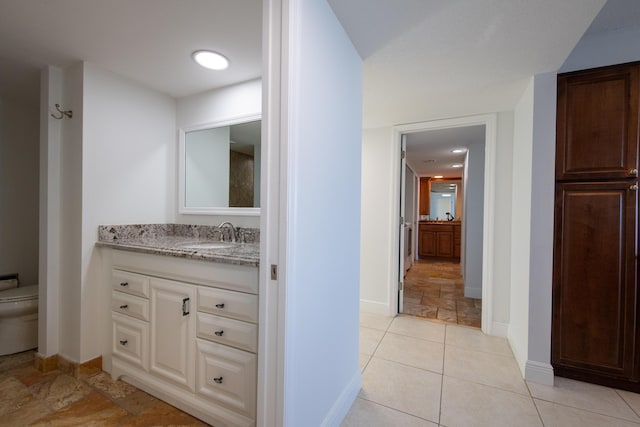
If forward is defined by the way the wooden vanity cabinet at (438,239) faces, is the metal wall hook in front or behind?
in front

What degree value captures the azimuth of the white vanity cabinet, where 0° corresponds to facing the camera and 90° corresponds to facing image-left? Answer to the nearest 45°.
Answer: approximately 45°

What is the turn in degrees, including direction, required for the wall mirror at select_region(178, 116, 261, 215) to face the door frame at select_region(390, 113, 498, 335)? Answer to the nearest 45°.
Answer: approximately 135° to its left

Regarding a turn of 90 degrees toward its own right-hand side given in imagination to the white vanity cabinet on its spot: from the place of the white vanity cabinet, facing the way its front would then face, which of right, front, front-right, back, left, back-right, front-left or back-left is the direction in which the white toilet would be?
front

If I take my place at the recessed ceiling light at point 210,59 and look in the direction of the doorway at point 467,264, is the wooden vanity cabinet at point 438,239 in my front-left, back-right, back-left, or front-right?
front-left

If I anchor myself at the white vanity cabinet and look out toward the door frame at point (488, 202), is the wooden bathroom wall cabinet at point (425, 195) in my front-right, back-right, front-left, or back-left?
front-left

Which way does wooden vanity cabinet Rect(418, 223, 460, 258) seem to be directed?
toward the camera

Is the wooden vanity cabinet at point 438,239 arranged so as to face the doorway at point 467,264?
yes

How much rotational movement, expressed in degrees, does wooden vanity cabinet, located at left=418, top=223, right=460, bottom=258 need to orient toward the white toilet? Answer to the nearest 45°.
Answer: approximately 45° to its right

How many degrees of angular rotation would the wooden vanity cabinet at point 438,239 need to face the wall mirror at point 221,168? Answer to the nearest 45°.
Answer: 0° — it already faces it

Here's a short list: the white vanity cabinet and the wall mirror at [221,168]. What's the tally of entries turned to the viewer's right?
0

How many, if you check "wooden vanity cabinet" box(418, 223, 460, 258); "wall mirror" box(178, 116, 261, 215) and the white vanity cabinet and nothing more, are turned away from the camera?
0

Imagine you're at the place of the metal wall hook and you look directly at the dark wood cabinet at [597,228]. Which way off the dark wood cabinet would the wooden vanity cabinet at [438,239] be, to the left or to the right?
left

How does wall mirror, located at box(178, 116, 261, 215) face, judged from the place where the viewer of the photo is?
facing the viewer and to the left of the viewer

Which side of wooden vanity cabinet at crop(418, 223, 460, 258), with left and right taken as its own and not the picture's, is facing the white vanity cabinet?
front
